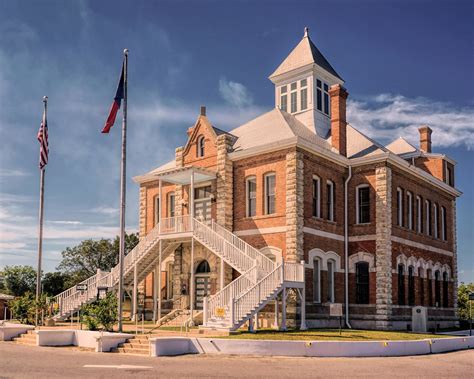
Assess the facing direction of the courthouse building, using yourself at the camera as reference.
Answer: facing the viewer and to the left of the viewer

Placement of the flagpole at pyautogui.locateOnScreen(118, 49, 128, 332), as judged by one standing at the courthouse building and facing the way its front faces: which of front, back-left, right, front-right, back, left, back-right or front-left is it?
front

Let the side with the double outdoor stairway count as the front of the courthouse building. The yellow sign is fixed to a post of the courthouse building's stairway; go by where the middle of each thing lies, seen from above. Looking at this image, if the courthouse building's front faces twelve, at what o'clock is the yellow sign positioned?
The yellow sign is roughly at 11 o'clock from the courthouse building.
